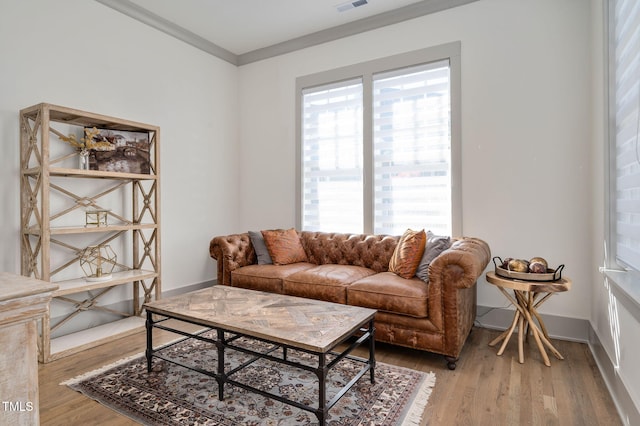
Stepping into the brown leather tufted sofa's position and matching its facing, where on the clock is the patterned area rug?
The patterned area rug is roughly at 12 o'clock from the brown leather tufted sofa.

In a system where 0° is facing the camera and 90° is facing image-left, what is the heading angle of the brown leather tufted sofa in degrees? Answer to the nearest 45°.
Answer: approximately 45°

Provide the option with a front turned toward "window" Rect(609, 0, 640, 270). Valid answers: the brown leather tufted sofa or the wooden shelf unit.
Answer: the wooden shelf unit

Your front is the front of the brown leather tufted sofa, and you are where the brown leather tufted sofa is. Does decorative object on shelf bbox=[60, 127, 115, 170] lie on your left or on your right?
on your right

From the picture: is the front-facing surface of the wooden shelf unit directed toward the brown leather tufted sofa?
yes

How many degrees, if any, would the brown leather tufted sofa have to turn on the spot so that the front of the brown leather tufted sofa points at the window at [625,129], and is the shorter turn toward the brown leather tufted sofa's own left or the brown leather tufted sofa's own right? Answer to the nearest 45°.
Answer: approximately 90° to the brown leather tufted sofa's own left

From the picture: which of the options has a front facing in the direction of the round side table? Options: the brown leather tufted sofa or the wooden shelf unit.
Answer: the wooden shelf unit

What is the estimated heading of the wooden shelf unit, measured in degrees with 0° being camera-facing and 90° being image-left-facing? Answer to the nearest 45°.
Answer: approximately 315°

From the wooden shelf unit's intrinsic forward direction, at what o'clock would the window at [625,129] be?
The window is roughly at 12 o'clock from the wooden shelf unit.

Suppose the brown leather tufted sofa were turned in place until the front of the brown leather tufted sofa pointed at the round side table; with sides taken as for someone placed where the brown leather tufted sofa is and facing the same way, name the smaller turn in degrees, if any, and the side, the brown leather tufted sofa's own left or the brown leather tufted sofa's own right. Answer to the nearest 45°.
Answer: approximately 135° to the brown leather tufted sofa's own left

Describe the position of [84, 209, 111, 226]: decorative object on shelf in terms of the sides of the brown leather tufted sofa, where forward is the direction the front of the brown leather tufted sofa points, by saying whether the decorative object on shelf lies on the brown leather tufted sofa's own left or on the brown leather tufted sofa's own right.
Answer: on the brown leather tufted sofa's own right
